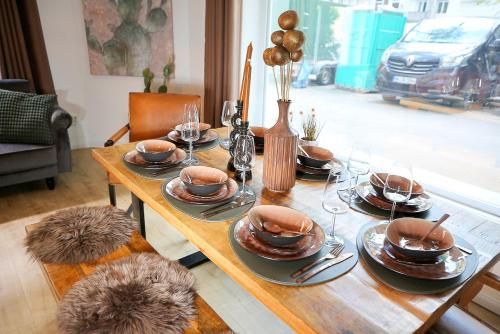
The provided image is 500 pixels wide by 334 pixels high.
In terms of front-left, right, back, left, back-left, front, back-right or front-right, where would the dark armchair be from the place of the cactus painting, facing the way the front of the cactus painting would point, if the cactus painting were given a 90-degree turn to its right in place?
front-left

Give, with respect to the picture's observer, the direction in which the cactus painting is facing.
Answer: facing the viewer

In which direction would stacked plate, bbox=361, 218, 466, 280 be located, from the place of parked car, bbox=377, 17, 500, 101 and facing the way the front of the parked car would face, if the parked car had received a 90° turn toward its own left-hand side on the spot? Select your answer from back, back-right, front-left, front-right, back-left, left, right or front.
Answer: front-right

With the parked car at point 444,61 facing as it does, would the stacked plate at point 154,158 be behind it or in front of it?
in front

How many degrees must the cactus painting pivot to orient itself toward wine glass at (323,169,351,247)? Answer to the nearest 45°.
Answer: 0° — it already faces it

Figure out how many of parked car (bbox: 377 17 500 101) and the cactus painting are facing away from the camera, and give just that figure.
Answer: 0

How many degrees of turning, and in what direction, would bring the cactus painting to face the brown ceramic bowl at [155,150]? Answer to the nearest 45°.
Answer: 0° — it already faces it

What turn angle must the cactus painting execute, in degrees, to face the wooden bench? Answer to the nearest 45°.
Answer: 0° — it already faces it

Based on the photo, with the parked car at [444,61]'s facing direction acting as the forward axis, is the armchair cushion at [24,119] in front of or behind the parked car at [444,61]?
in front

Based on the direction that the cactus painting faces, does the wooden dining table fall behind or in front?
in front

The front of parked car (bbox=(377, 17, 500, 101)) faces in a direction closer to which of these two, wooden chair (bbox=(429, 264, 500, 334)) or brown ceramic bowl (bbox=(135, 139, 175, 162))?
the brown ceramic bowl

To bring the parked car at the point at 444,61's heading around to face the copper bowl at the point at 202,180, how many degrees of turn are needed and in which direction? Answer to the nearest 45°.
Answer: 0° — it already faces it

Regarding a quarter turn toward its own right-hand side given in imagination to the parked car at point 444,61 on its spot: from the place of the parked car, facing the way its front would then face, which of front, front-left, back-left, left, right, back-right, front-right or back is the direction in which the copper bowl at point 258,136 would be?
left

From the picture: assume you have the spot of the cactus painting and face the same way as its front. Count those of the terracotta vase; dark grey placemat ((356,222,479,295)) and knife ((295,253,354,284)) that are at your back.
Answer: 0

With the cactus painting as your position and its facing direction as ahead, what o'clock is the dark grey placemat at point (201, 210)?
The dark grey placemat is roughly at 12 o'clock from the cactus painting.

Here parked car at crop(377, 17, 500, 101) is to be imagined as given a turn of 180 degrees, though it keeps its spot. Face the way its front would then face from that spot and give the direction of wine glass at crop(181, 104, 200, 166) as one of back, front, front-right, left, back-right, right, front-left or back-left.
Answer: back

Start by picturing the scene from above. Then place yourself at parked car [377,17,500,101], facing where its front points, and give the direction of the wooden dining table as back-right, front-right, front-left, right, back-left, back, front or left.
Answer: front-left
